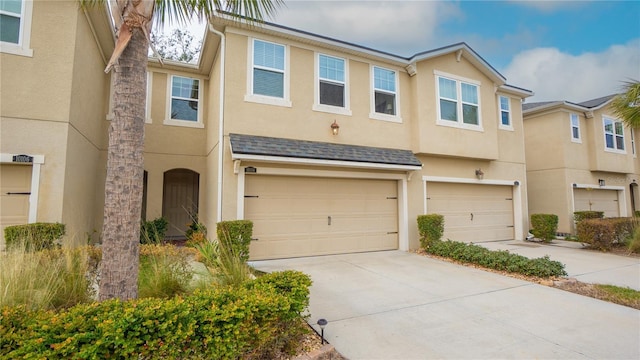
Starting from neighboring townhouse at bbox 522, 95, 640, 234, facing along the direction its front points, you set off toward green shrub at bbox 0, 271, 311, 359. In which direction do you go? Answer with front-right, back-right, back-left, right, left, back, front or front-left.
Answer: front-right

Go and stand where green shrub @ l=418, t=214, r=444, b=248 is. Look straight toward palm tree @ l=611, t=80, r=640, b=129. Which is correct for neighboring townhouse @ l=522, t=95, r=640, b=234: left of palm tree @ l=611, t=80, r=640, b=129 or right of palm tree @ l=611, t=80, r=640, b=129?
left

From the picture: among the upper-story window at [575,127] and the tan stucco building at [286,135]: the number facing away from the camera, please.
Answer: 0

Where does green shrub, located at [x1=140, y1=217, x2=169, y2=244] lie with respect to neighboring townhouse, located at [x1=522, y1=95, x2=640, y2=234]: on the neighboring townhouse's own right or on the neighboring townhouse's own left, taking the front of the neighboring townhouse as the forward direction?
on the neighboring townhouse's own right

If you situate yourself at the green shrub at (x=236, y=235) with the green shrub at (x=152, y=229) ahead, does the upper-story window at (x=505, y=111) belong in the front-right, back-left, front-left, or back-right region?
back-right

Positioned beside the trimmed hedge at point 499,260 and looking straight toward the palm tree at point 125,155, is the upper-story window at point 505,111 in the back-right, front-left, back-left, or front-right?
back-right

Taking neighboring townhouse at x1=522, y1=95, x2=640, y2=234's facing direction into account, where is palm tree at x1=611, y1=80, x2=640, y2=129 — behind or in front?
in front

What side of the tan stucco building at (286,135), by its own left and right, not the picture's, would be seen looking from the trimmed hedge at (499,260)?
front

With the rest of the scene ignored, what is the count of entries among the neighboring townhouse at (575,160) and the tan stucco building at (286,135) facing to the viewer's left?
0

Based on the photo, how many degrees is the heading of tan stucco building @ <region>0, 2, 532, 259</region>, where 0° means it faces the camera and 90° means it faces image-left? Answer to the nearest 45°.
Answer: approximately 315°

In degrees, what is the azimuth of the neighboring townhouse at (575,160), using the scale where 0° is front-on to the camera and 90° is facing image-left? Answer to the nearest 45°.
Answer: approximately 315°

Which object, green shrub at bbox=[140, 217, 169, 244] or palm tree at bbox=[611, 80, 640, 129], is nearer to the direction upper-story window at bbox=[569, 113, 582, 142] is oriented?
the green shrub

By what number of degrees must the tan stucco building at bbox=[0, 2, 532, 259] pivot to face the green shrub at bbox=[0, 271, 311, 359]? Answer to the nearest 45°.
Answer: approximately 45° to its right

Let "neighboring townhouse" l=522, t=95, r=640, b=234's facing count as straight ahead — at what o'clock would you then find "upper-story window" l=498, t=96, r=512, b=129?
The upper-story window is roughly at 2 o'clock from the neighboring townhouse.
